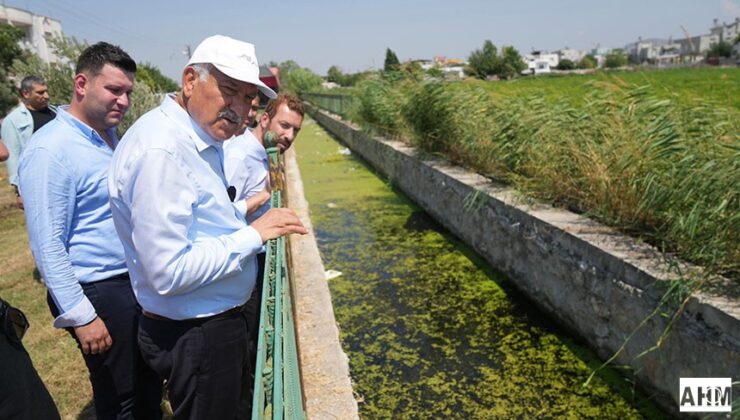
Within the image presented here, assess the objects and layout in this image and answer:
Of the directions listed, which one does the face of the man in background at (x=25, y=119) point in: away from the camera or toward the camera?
toward the camera

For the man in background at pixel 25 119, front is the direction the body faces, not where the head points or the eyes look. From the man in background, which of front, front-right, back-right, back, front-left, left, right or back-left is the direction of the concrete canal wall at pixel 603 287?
front

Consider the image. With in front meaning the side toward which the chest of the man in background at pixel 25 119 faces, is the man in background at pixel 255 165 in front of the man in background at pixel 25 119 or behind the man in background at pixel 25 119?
in front

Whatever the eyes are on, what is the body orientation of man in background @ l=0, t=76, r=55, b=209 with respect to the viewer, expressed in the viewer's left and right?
facing the viewer and to the right of the viewer

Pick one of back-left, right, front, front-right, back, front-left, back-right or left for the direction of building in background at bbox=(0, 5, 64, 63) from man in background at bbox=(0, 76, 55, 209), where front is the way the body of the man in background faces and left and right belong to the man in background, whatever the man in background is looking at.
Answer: back-left

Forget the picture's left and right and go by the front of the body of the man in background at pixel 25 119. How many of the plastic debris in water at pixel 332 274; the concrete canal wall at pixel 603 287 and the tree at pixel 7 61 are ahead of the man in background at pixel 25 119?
2

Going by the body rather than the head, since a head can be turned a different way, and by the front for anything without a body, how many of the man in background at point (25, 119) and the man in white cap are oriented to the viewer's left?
0

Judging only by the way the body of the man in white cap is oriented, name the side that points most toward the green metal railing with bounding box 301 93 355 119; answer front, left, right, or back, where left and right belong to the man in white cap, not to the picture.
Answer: left

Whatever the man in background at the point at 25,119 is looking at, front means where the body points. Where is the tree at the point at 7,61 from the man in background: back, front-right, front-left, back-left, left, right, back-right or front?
back-left

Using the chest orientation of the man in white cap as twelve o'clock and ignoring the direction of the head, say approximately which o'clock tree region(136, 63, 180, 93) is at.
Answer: The tree is roughly at 9 o'clock from the man in white cap.

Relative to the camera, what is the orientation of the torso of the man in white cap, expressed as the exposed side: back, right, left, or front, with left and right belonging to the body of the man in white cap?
right

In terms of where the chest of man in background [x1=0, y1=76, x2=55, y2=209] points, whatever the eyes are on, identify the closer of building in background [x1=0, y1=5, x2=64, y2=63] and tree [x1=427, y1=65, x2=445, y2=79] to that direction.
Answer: the tree

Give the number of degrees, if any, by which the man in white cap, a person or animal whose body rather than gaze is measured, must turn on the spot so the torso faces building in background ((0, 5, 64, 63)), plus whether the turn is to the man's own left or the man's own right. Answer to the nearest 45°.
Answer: approximately 90° to the man's own left
